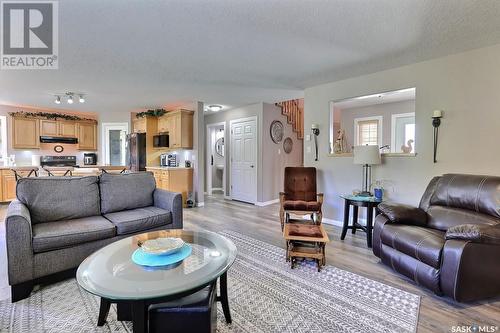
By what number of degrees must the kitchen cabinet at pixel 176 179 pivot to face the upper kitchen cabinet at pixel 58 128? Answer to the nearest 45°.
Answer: approximately 90° to its right

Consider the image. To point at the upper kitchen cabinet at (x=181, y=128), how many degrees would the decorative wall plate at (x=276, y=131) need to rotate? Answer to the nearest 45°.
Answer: approximately 135° to its right

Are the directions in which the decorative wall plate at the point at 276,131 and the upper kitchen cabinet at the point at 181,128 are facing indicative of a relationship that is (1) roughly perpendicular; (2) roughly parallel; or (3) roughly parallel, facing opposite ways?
roughly perpendicular

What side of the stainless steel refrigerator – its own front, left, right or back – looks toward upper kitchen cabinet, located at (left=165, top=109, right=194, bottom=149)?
left

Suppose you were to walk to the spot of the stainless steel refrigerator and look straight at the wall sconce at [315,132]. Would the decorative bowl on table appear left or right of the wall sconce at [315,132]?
right

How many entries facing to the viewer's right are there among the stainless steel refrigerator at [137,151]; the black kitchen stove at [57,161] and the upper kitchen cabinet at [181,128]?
0

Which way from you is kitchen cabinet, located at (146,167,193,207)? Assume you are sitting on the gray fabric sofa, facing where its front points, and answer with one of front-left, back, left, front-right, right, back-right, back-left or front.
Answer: left

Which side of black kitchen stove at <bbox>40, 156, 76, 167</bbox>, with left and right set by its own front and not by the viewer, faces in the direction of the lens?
front

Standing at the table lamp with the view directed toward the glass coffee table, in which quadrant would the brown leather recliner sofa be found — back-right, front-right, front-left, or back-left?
front-left

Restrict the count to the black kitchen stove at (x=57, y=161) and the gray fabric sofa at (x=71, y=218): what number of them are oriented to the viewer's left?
0

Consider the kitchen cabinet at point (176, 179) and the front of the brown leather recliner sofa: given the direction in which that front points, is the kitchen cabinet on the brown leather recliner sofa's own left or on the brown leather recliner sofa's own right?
on the brown leather recliner sofa's own right

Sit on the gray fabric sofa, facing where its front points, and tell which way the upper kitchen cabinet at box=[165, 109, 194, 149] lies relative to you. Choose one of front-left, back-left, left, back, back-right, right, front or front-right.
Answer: left

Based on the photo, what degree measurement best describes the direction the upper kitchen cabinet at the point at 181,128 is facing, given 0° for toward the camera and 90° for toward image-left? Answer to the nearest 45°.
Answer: approximately 45°

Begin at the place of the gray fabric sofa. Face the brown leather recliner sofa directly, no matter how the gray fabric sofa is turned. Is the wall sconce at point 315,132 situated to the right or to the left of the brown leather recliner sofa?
left

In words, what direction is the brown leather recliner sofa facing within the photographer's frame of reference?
facing the viewer and to the left of the viewer
